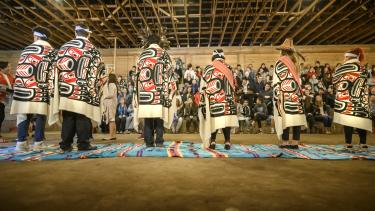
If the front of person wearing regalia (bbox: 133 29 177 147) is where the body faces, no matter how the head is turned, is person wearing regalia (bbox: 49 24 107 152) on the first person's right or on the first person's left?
on the first person's left

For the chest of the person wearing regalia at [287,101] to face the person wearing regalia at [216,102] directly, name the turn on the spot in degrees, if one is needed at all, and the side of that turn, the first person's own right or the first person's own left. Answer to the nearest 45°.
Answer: approximately 45° to the first person's own left

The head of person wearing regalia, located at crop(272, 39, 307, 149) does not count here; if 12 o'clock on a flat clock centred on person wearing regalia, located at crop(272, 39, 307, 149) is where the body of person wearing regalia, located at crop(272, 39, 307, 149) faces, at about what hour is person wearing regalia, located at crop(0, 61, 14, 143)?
person wearing regalia, located at crop(0, 61, 14, 143) is roughly at 10 o'clock from person wearing regalia, located at crop(272, 39, 307, 149).

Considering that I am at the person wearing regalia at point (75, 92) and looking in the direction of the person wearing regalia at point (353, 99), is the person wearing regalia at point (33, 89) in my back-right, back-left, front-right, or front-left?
back-left

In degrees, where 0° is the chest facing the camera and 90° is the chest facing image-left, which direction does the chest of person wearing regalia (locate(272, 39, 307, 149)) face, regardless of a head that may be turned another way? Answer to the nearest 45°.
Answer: approximately 135°

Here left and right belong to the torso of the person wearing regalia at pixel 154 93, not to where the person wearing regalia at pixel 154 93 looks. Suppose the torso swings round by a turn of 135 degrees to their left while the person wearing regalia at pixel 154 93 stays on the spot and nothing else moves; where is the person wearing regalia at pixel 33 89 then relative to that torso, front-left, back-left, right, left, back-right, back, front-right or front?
front-right

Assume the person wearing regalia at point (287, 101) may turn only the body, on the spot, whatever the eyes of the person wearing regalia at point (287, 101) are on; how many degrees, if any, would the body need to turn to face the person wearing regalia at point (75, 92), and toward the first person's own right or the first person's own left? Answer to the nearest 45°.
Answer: approximately 90° to the first person's own left

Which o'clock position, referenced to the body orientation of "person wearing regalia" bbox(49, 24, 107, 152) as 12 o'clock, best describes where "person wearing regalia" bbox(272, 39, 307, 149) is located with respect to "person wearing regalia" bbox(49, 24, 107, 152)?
"person wearing regalia" bbox(272, 39, 307, 149) is roughly at 2 o'clock from "person wearing regalia" bbox(49, 24, 107, 152).

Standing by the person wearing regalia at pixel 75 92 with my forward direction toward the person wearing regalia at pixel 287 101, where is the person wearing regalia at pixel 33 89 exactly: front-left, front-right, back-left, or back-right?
back-left

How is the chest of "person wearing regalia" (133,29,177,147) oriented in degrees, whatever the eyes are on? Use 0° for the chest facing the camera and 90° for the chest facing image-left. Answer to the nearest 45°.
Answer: approximately 180°

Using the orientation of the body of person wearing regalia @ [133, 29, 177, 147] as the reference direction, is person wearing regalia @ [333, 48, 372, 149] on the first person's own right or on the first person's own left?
on the first person's own right

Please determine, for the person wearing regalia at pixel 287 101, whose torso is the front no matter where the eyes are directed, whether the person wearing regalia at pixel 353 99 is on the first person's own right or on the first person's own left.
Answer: on the first person's own right

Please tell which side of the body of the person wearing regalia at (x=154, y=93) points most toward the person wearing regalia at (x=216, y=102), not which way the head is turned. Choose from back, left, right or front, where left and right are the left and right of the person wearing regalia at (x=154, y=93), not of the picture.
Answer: right

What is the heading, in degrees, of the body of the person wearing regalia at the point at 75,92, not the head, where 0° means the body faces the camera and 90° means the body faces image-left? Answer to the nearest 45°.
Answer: approximately 225°
